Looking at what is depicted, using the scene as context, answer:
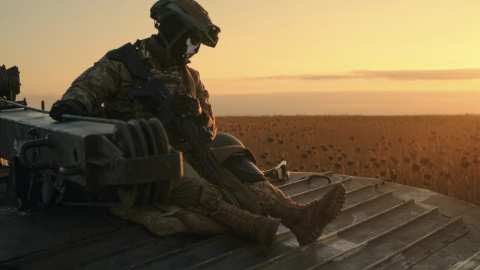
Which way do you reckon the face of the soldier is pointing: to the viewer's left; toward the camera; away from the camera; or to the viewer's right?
to the viewer's right

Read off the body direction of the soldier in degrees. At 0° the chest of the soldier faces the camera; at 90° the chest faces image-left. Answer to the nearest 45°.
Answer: approximately 315°
